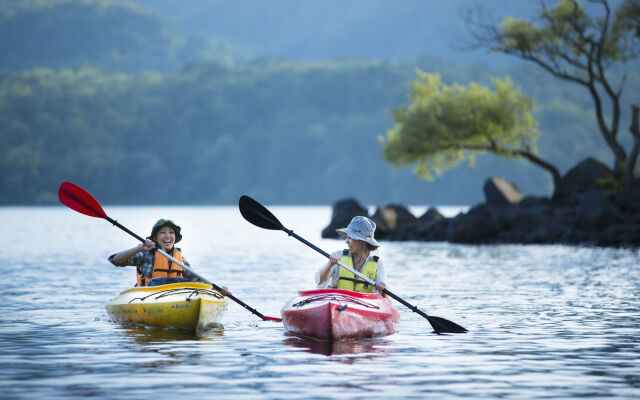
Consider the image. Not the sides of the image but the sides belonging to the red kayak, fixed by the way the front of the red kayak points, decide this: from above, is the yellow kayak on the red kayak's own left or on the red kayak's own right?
on the red kayak's own right

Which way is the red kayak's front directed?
toward the camera

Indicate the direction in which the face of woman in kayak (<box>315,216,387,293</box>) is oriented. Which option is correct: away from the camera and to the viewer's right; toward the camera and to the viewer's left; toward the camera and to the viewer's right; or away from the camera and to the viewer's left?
toward the camera and to the viewer's left

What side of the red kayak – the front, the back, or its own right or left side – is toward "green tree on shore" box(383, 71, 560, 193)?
back
